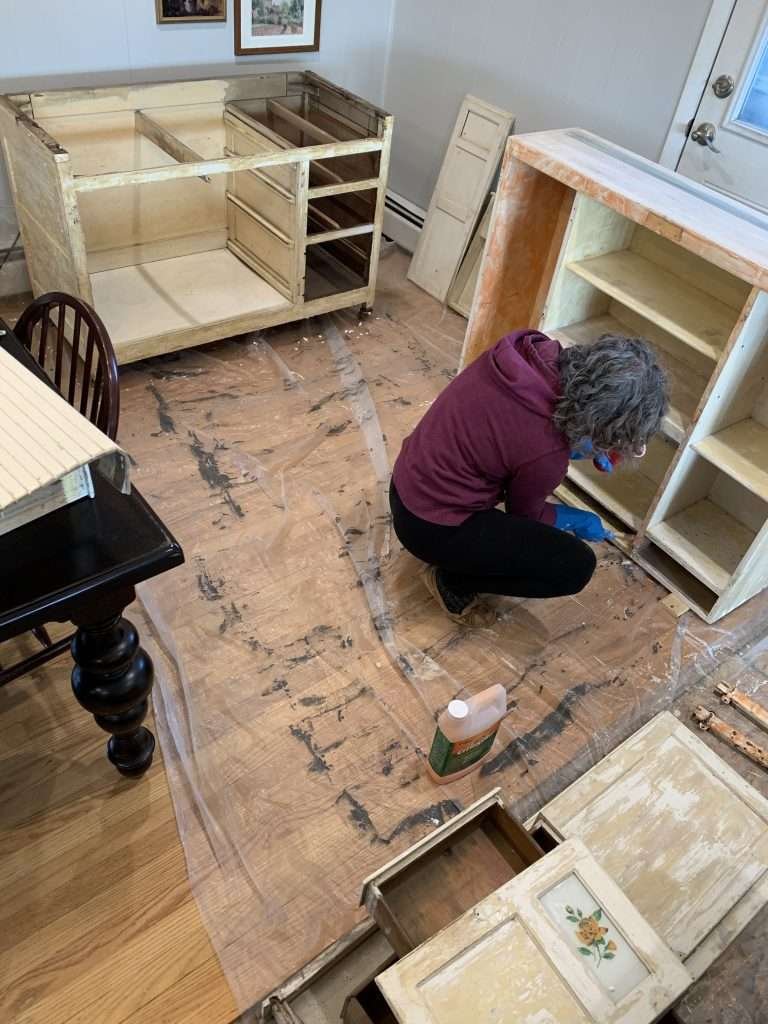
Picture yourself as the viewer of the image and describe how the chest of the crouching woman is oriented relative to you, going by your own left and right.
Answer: facing to the right of the viewer

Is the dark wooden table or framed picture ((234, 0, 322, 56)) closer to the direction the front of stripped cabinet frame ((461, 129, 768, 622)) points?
the dark wooden table

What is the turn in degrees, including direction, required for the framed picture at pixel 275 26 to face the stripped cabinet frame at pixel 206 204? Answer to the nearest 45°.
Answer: approximately 45° to its right

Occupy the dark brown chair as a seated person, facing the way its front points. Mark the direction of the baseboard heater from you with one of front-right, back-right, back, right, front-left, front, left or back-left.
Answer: back

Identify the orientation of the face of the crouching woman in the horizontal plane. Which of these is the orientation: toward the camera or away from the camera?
away from the camera

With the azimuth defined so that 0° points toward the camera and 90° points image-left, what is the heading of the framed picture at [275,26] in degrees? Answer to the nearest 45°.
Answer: approximately 315°

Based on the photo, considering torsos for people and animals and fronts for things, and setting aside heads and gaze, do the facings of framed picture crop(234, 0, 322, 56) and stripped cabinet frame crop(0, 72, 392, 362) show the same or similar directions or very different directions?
same or similar directions

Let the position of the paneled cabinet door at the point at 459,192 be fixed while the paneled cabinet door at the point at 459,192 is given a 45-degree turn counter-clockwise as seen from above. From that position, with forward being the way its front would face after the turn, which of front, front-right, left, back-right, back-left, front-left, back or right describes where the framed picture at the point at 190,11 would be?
right

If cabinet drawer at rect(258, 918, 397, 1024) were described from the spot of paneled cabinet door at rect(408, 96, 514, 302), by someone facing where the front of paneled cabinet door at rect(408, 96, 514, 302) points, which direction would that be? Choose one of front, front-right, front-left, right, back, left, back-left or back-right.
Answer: front-left

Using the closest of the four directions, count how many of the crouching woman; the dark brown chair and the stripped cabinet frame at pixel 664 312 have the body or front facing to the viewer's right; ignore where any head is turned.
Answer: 1

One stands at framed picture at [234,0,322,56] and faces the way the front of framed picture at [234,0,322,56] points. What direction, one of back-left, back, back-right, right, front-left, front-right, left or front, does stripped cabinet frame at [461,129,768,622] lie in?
front

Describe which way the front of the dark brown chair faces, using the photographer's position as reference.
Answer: facing the viewer and to the left of the viewer

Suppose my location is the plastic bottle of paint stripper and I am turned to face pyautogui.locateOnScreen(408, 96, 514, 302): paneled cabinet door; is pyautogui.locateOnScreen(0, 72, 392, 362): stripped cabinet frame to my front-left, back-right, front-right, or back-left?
front-left

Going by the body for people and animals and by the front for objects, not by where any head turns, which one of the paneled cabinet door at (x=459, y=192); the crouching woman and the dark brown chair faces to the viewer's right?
the crouching woman

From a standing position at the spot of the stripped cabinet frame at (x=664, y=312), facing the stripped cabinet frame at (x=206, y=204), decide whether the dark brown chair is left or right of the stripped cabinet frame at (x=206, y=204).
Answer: left
